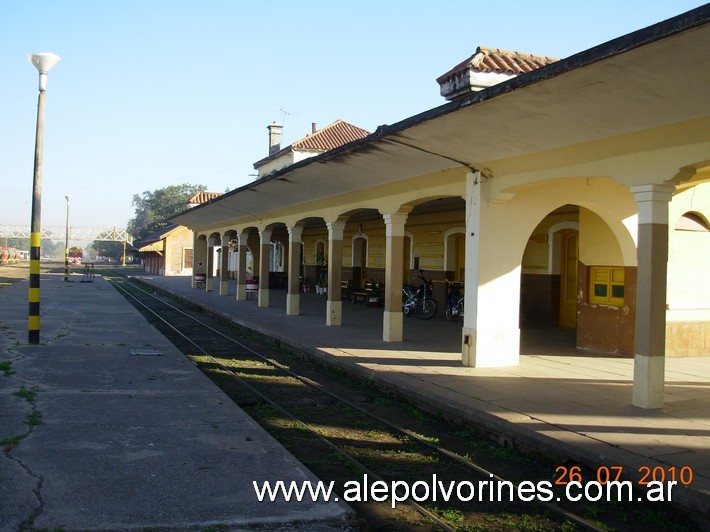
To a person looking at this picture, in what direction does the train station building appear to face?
facing the viewer and to the left of the viewer

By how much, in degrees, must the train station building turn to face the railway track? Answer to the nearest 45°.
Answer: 0° — it already faces it

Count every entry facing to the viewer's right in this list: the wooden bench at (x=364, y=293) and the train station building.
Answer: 0

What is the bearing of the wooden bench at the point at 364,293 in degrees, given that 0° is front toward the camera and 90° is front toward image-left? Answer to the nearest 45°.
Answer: approximately 45°
